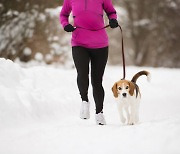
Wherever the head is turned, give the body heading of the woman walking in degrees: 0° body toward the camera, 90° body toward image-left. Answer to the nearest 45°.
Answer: approximately 0°
